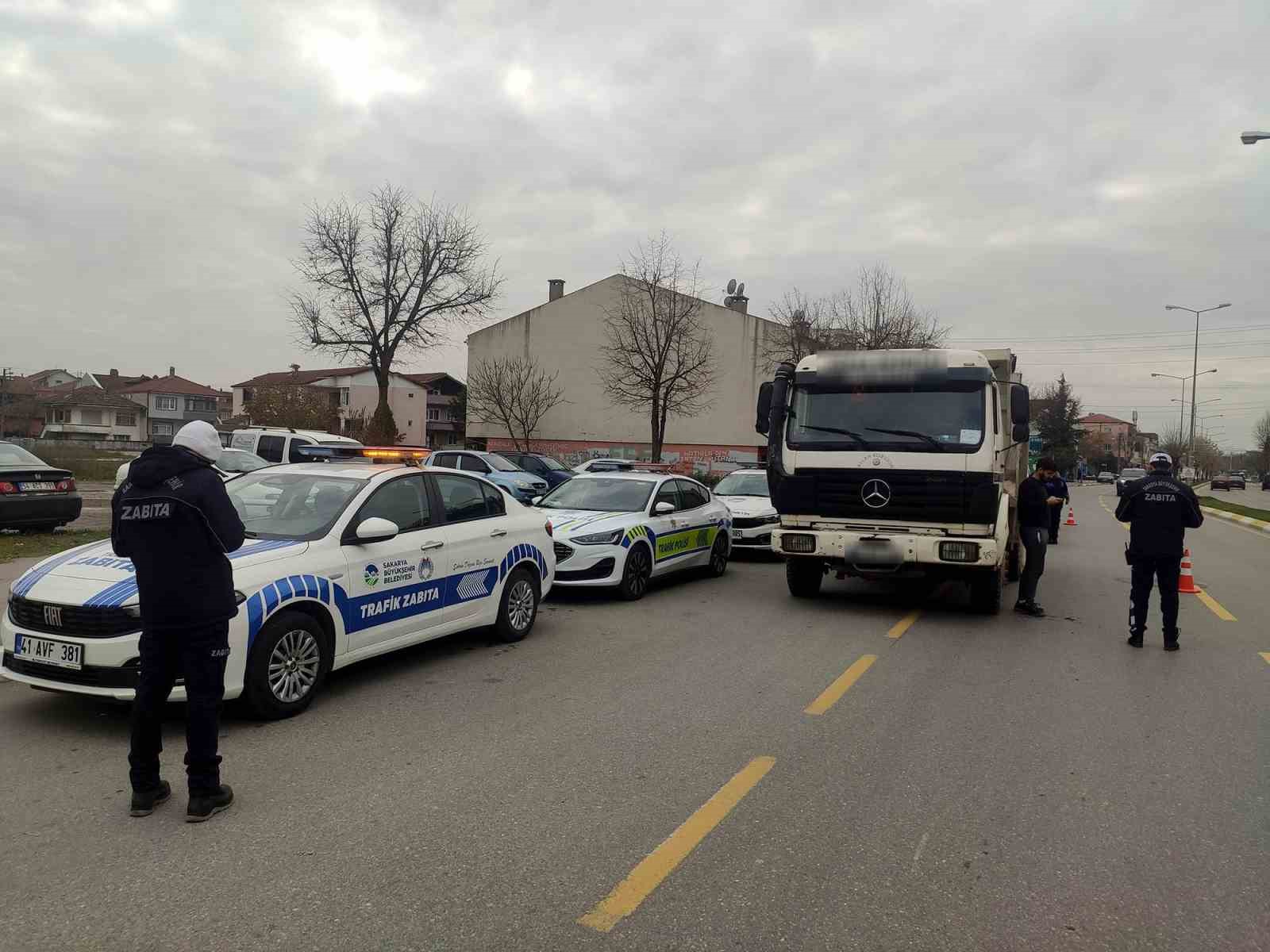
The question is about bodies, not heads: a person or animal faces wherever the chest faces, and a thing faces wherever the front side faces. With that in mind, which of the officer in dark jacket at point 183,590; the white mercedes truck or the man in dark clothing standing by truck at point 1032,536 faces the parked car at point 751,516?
the officer in dark jacket

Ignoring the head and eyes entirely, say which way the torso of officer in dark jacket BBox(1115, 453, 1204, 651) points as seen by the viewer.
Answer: away from the camera

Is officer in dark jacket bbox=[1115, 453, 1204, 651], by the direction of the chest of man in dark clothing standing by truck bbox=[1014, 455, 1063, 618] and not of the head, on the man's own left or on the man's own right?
on the man's own right

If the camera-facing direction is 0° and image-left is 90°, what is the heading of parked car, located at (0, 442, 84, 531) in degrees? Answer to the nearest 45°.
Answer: approximately 135°

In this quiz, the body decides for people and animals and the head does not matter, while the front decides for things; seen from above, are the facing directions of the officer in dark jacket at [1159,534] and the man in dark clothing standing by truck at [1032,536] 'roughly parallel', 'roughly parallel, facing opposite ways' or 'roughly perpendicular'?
roughly perpendicular

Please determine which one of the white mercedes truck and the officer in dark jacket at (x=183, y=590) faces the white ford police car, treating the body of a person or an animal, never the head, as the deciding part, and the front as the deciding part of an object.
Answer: the officer in dark jacket

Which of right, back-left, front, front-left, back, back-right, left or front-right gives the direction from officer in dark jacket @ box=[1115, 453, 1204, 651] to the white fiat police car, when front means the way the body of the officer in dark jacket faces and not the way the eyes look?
back-left

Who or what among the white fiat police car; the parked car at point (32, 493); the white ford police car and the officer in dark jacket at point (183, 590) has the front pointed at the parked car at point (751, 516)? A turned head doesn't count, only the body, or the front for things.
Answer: the officer in dark jacket

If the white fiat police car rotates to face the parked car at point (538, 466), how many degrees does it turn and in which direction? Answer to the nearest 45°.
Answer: approximately 135° to its right

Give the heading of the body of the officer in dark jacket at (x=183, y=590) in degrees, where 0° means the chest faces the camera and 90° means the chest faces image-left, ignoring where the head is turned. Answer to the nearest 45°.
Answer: approximately 225°

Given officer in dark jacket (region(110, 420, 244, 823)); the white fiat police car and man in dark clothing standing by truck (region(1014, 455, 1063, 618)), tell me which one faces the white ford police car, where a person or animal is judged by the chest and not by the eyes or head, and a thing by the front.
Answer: the officer in dark jacket

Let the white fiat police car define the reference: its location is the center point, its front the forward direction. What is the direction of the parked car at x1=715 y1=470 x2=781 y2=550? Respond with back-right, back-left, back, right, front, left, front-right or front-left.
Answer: back
